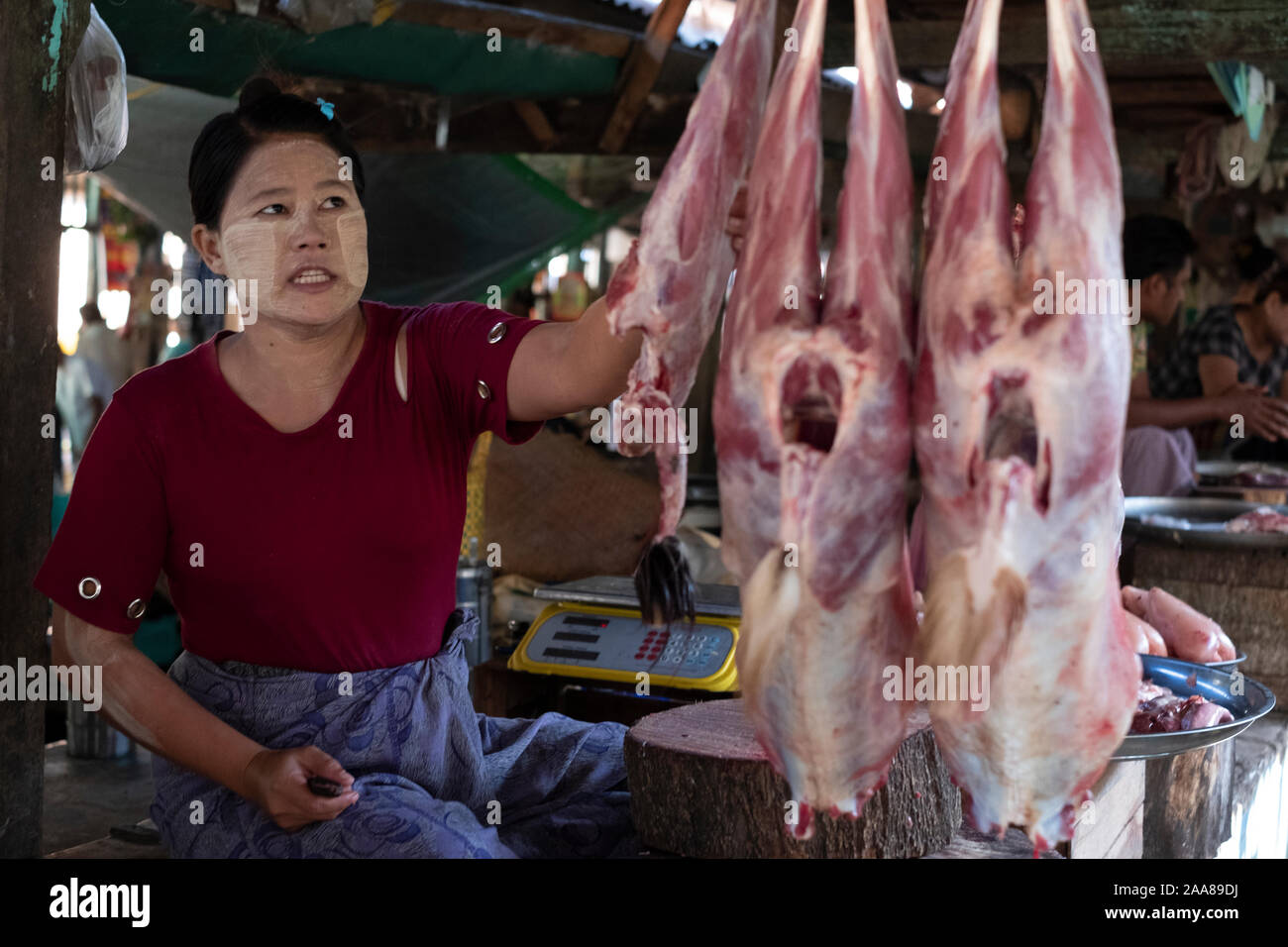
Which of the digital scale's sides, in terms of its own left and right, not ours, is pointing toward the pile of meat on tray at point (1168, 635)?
left

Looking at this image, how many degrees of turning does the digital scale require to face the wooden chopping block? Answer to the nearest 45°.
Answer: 0° — it already faces it

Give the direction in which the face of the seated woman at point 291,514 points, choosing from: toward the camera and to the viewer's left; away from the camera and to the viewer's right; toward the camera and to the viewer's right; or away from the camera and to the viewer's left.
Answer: toward the camera and to the viewer's right

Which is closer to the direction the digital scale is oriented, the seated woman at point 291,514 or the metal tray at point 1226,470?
the seated woman

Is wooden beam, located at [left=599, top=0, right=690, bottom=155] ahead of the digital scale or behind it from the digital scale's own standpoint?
behind

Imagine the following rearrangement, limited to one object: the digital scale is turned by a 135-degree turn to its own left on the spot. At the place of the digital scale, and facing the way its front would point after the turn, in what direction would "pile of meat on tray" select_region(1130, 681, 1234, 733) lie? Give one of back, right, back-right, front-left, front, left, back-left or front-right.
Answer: right

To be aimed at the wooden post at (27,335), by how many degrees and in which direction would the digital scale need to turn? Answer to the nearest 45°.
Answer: approximately 45° to its right

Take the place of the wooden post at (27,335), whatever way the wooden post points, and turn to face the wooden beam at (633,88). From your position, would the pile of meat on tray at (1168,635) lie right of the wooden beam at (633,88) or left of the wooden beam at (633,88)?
right

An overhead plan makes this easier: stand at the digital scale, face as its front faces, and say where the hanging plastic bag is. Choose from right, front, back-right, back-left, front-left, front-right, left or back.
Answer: front-right

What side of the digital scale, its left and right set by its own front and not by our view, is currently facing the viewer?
front

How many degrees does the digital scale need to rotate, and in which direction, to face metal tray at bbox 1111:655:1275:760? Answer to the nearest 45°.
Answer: approximately 45° to its left

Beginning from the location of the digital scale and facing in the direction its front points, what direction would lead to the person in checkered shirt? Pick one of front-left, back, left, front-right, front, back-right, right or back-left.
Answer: back-left

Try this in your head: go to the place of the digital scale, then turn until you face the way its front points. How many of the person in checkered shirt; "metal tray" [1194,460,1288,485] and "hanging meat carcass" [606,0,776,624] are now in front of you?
1

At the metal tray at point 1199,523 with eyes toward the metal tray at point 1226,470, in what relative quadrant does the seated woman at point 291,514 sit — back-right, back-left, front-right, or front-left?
back-left
